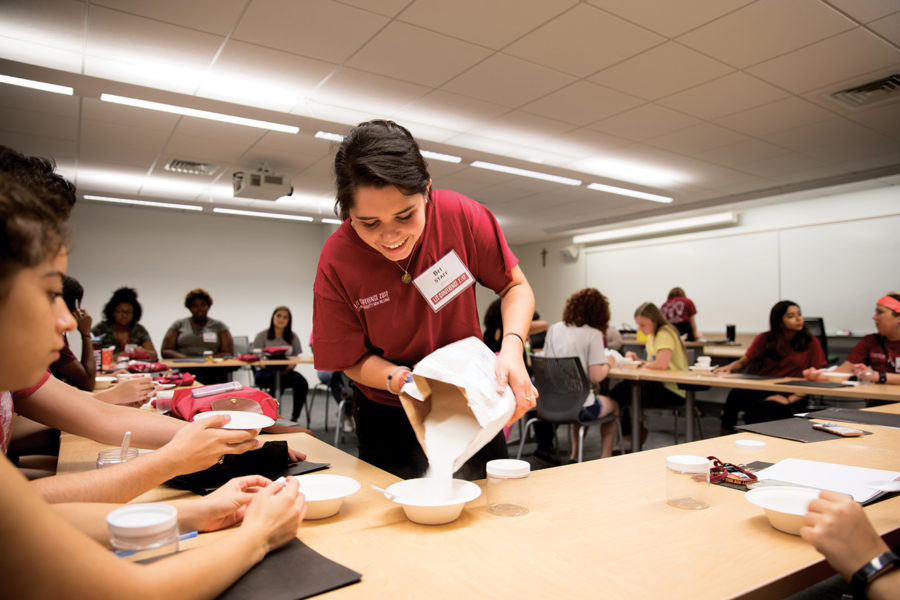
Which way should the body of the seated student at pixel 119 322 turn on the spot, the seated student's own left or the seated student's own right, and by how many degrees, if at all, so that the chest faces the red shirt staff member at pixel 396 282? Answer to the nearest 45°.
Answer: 0° — they already face them

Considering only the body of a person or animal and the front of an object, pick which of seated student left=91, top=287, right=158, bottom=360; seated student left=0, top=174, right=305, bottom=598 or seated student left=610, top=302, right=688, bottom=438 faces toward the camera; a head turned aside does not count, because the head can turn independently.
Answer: seated student left=91, top=287, right=158, bottom=360

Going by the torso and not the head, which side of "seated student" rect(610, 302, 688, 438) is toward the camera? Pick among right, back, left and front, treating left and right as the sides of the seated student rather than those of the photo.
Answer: left

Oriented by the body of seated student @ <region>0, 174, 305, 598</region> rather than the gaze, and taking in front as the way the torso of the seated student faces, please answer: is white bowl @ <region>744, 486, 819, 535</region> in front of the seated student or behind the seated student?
in front

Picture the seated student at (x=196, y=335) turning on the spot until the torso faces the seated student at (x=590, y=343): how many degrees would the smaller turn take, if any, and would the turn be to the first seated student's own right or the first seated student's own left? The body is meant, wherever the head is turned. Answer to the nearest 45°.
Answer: approximately 45° to the first seated student's own left

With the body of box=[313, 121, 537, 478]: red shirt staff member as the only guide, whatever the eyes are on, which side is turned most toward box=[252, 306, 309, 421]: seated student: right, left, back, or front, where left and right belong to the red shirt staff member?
back

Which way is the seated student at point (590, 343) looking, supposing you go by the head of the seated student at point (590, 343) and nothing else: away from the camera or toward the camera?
away from the camera

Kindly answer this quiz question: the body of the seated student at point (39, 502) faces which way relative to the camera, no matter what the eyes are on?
to the viewer's right

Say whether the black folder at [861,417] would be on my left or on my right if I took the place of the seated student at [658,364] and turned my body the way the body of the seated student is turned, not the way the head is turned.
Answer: on my left

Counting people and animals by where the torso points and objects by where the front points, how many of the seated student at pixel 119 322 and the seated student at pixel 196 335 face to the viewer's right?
0

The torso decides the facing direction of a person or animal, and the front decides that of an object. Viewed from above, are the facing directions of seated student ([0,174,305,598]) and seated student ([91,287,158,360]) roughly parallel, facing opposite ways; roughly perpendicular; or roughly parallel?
roughly perpendicular

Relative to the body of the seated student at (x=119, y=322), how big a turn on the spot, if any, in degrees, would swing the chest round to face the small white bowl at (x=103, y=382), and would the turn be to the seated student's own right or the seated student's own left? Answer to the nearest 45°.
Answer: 0° — they already face it

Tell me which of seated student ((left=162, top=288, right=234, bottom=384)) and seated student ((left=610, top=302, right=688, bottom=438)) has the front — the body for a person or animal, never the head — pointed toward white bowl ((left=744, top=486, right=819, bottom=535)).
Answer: seated student ((left=162, top=288, right=234, bottom=384))
